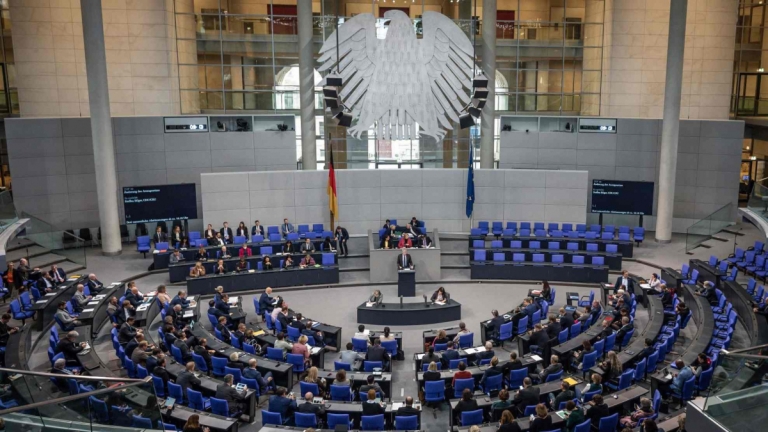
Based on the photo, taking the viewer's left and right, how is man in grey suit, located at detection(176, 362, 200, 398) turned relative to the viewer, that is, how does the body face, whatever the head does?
facing away from the viewer and to the right of the viewer

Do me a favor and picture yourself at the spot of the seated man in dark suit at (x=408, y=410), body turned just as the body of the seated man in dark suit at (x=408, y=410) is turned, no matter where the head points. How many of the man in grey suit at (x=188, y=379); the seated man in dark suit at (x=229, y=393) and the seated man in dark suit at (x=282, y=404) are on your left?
3

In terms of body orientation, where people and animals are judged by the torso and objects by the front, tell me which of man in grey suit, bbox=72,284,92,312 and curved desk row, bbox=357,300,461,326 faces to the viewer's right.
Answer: the man in grey suit

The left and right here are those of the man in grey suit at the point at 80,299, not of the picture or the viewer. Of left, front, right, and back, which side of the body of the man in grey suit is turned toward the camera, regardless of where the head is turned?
right

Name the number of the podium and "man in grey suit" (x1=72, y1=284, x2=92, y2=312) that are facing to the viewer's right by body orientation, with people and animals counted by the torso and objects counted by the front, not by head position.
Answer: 1

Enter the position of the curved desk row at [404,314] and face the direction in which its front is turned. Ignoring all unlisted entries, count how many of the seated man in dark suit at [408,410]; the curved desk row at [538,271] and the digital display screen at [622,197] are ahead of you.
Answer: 1

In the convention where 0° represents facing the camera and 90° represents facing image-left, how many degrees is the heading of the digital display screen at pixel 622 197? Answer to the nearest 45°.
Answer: approximately 0°

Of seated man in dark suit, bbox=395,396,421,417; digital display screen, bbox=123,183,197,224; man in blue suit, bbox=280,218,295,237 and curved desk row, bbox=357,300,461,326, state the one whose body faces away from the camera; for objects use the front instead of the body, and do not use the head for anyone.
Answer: the seated man in dark suit

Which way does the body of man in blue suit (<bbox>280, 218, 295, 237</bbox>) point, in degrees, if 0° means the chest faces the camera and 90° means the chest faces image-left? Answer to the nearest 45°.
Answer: approximately 0°

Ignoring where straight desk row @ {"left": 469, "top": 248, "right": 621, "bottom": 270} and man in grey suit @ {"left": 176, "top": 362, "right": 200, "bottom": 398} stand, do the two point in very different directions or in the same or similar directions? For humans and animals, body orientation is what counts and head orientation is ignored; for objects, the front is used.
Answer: very different directions

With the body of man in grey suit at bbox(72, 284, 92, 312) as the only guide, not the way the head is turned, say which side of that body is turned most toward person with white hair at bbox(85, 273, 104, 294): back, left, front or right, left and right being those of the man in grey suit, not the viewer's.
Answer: left
